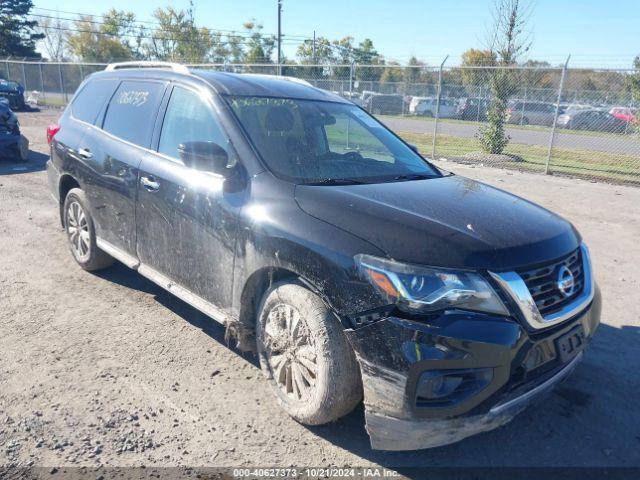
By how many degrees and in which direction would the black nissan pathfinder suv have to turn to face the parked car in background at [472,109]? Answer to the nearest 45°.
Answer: approximately 135° to its left

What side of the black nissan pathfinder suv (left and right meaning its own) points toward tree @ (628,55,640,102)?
left

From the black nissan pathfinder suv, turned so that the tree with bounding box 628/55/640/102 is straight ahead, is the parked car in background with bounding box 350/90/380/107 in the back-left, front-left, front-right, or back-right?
front-left

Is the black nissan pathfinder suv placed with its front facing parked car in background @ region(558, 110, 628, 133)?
no

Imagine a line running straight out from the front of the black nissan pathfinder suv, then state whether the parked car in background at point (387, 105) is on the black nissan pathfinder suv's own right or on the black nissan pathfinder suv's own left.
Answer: on the black nissan pathfinder suv's own left

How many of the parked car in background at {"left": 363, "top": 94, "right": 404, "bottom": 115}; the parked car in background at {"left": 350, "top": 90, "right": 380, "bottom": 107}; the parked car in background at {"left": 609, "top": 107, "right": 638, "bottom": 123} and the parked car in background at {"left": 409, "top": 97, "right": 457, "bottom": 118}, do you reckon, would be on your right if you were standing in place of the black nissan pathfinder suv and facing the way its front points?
0

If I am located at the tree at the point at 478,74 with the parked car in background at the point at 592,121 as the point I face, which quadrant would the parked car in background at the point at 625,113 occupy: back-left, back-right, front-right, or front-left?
front-right

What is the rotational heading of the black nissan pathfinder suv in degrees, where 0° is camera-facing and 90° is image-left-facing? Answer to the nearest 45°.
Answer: approximately 315°

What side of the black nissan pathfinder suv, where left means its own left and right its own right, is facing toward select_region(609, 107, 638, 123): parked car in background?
left

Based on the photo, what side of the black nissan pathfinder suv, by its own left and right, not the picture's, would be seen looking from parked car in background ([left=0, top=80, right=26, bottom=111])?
back

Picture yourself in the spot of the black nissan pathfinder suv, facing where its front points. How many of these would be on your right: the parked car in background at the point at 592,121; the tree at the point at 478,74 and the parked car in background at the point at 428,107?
0

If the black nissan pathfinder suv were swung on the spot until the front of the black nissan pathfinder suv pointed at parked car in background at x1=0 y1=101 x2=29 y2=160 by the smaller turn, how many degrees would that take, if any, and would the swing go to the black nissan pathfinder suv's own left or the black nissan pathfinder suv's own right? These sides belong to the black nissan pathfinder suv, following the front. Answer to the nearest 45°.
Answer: approximately 180°

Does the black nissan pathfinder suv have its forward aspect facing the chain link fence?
no

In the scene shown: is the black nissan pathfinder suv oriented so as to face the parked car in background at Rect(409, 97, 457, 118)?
no

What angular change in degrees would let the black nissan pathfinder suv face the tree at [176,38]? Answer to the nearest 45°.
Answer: approximately 135° to its left

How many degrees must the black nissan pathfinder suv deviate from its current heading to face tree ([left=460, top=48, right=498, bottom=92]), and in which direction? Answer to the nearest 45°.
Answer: approximately 135° to its left
